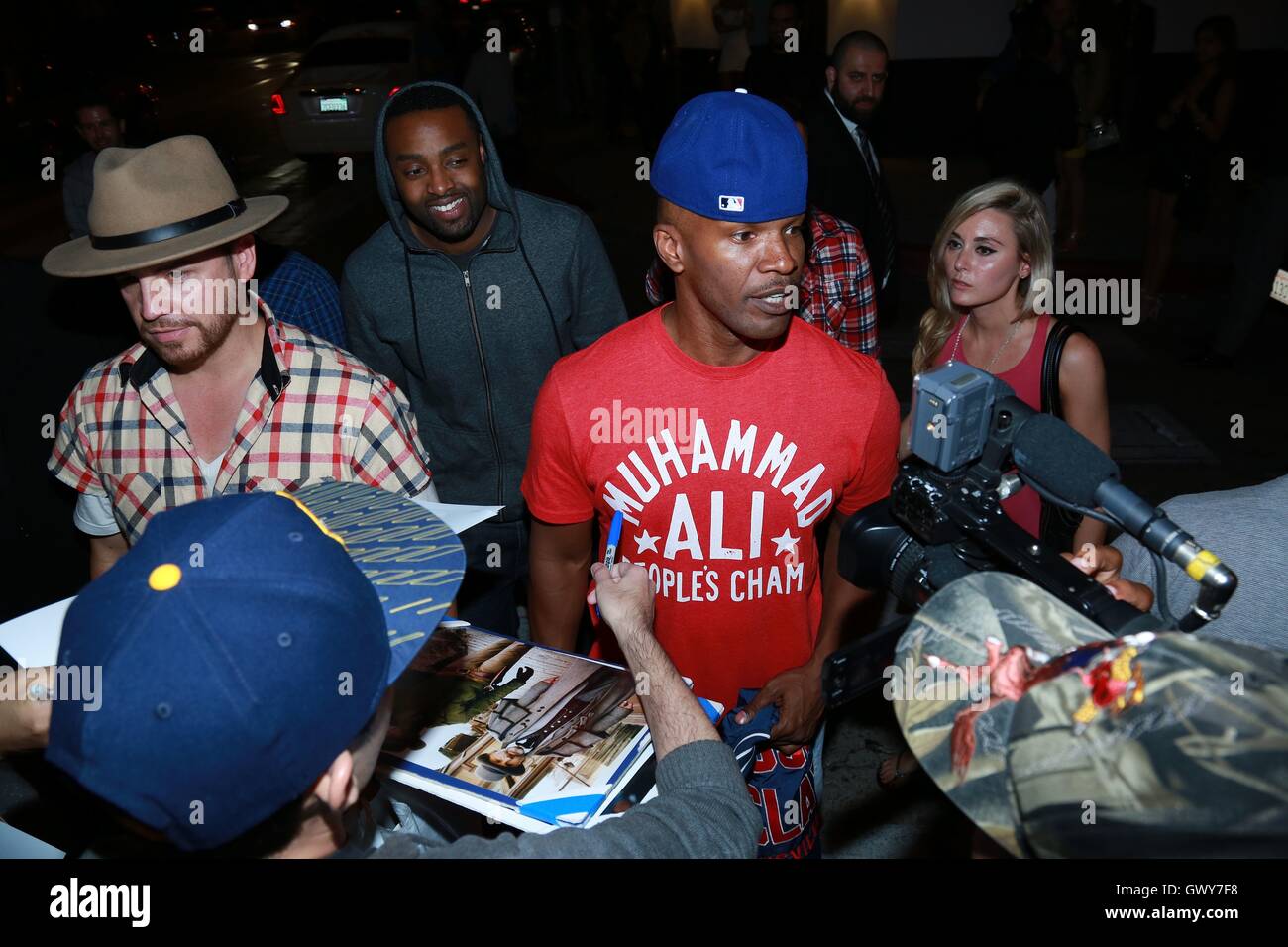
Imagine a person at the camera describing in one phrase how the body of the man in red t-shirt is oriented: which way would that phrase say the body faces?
toward the camera

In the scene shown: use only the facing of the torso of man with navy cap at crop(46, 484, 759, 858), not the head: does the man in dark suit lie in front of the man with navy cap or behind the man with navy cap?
in front

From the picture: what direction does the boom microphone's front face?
to the viewer's left

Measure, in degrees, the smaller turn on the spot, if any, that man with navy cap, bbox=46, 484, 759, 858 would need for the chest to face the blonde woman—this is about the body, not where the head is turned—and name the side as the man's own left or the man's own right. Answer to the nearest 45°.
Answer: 0° — they already face them

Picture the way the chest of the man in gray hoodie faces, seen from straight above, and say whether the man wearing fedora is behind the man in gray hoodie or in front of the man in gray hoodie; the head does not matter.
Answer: in front

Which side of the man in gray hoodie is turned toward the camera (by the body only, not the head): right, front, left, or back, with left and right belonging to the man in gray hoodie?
front

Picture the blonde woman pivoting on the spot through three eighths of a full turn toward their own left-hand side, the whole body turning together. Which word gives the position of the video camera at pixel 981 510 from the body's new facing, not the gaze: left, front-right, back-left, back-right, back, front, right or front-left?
right

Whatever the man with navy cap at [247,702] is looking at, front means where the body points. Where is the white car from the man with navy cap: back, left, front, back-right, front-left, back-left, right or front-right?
front-left

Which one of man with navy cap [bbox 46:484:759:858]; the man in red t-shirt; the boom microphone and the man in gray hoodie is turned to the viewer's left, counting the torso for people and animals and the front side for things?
the boom microphone

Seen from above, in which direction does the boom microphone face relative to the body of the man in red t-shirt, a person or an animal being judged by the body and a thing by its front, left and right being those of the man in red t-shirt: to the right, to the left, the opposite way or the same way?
to the right

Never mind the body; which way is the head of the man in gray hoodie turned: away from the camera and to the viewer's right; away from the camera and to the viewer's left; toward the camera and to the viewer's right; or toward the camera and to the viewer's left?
toward the camera and to the viewer's right

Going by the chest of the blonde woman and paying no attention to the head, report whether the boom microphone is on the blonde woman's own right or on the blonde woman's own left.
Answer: on the blonde woman's own left

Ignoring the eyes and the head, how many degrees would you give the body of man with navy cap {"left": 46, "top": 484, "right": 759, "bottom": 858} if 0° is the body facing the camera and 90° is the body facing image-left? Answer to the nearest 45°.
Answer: approximately 225°
